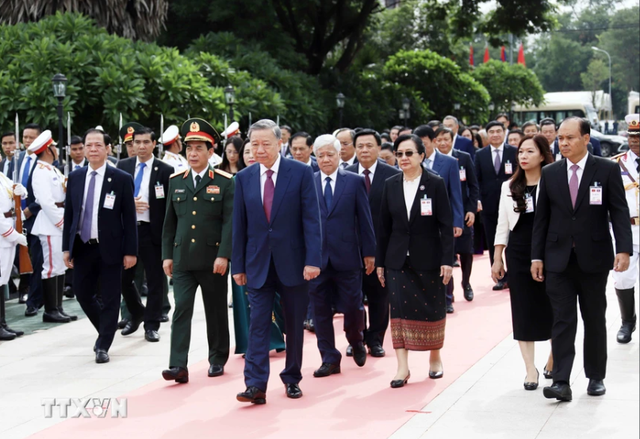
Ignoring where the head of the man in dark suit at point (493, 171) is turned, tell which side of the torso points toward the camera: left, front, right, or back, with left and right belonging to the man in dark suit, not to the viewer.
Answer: front

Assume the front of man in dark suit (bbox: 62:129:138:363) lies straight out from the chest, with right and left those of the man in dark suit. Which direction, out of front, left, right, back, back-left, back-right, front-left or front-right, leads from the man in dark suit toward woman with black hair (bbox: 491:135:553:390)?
left

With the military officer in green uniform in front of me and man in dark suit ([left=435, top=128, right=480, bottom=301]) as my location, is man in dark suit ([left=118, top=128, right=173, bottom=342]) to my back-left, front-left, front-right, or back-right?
front-right

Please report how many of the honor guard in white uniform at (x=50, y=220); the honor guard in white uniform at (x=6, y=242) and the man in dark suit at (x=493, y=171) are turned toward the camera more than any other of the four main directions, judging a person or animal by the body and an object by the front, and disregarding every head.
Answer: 1

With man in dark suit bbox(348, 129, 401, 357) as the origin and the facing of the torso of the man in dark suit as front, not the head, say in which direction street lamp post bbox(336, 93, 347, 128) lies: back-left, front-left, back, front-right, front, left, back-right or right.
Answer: back-right

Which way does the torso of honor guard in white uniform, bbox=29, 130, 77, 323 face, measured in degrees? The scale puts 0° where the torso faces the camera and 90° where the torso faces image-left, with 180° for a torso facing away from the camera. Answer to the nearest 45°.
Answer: approximately 270°

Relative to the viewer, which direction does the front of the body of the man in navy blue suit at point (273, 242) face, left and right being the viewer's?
facing the viewer and to the left of the viewer

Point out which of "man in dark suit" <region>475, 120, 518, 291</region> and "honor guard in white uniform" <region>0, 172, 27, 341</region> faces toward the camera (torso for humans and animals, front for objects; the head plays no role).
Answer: the man in dark suit

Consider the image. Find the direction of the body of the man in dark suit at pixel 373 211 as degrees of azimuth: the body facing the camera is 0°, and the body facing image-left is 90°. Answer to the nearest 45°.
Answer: approximately 45°

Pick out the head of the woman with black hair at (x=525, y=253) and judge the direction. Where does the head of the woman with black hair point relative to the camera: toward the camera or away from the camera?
toward the camera

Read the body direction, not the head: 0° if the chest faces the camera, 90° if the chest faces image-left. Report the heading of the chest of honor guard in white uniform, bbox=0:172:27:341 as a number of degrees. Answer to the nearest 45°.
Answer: approximately 270°

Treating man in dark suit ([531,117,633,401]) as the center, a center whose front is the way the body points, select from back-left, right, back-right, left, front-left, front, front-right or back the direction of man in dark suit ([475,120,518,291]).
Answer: back-right

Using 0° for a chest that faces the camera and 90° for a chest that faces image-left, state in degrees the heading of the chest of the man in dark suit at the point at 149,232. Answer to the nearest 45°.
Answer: approximately 45°

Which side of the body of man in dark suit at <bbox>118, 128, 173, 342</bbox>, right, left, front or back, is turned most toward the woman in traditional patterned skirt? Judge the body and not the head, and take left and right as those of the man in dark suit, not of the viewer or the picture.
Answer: left

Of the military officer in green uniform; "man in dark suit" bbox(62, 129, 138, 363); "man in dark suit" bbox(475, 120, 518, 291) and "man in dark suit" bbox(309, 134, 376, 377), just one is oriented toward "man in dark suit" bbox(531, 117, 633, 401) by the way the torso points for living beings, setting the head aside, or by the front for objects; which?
"man in dark suit" bbox(475, 120, 518, 291)

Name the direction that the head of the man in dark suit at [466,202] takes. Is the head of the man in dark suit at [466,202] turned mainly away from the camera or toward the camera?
toward the camera

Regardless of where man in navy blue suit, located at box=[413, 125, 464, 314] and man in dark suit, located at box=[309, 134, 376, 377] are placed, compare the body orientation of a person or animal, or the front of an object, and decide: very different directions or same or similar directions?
same or similar directions

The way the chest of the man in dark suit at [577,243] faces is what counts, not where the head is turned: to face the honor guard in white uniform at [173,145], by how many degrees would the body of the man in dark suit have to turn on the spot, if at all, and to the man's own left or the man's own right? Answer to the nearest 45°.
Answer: approximately 90° to the man's own right
